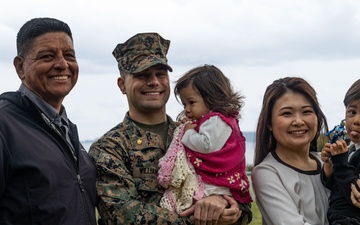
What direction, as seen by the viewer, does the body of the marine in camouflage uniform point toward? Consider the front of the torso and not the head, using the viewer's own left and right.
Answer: facing the viewer and to the right of the viewer
